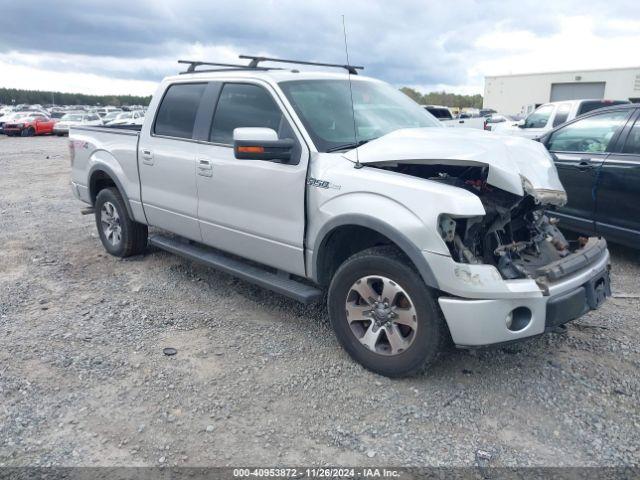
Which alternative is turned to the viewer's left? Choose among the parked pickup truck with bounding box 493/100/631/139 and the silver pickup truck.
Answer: the parked pickup truck

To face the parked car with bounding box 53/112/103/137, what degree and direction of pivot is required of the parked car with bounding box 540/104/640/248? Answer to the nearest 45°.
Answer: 0° — it already faces it

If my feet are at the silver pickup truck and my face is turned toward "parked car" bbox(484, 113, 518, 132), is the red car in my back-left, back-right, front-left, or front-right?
front-left

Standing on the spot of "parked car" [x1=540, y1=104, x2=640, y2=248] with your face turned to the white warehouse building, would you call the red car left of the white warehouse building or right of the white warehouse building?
left

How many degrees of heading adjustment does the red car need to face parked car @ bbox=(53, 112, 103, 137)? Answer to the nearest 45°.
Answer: approximately 135° to its left

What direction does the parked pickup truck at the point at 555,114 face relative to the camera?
to the viewer's left

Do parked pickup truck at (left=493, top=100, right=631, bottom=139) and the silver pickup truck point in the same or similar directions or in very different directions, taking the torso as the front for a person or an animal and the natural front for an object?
very different directions

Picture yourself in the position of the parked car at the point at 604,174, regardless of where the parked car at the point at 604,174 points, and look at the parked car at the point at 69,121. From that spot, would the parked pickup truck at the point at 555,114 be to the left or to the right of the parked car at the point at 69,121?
right

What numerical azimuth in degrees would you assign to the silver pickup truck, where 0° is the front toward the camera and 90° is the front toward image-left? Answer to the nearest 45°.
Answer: approximately 315°

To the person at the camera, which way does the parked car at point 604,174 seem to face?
facing away from the viewer and to the left of the viewer

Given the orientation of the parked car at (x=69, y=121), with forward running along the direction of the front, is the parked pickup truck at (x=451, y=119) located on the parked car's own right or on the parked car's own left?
on the parked car's own left

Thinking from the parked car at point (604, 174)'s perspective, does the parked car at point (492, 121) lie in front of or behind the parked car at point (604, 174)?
in front

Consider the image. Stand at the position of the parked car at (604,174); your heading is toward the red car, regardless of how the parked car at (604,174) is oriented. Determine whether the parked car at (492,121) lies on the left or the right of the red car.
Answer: right

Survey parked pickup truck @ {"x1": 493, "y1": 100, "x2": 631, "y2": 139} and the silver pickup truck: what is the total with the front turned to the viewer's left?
1

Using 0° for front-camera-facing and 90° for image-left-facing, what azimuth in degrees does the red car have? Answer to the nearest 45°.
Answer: approximately 45°

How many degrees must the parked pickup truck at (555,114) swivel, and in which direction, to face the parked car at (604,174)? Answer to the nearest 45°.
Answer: approximately 90° to its left
